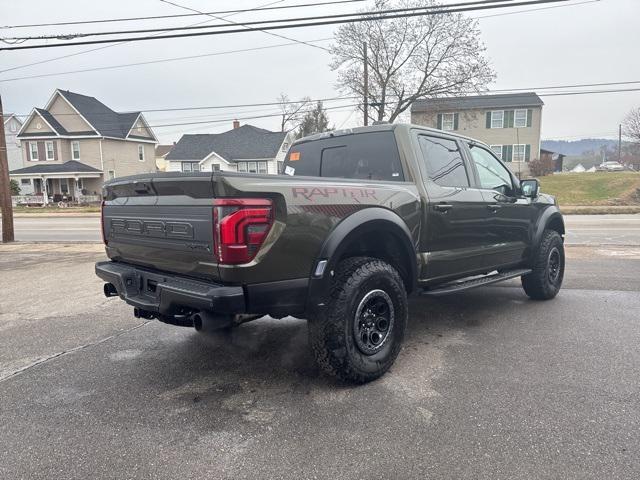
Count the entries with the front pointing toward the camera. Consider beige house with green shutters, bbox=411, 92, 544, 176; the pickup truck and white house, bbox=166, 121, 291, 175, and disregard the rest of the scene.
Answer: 2

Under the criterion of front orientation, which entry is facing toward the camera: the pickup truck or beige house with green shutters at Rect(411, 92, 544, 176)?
the beige house with green shutters

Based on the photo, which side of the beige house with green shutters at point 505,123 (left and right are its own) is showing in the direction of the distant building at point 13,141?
right

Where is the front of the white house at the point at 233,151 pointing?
toward the camera

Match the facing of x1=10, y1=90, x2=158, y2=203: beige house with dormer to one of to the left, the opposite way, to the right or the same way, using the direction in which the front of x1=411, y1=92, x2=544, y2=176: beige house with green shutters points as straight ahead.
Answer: the same way

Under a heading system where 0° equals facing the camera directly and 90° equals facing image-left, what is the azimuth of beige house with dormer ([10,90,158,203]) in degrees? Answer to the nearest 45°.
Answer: approximately 45°

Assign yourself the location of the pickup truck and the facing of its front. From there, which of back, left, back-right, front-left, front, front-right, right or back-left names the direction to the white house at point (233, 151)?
front-left

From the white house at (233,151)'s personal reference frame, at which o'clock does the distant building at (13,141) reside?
The distant building is roughly at 4 o'clock from the white house.

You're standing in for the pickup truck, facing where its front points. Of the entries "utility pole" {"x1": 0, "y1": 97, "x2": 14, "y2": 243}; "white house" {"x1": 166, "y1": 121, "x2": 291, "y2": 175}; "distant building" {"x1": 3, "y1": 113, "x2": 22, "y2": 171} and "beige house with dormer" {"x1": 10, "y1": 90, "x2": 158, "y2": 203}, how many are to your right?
0

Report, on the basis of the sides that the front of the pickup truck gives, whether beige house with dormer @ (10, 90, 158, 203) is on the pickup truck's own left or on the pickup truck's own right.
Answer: on the pickup truck's own left

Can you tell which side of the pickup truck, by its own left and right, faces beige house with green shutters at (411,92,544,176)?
front

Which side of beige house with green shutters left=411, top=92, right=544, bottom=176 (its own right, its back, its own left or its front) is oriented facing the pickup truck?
front

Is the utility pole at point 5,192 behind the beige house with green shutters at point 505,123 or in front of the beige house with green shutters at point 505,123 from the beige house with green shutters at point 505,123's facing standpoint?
in front

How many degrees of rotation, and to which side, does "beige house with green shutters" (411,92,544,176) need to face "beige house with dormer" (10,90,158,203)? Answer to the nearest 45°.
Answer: approximately 90° to its right

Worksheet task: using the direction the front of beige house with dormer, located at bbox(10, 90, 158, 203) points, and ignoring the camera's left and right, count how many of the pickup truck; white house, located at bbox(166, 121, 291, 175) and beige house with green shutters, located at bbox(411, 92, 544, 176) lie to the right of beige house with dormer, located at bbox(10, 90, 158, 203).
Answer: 0

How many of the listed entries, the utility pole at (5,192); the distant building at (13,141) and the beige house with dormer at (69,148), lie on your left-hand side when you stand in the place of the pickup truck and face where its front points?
3

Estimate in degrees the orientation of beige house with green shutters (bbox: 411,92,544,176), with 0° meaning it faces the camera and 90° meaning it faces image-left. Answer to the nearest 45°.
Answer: approximately 0°

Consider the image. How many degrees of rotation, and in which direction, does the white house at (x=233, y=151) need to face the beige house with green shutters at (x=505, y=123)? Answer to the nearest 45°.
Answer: approximately 45° to its left

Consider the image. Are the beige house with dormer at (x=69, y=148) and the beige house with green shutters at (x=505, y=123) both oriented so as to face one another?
no

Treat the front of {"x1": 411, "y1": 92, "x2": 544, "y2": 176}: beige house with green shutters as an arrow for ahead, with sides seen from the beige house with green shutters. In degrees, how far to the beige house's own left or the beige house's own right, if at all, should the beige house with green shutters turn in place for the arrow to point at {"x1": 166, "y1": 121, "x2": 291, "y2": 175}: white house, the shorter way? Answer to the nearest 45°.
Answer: approximately 90° to the beige house's own right

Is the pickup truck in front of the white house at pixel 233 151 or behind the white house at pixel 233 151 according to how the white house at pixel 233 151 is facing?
in front

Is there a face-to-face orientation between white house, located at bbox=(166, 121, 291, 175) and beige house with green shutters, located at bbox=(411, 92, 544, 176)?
no
